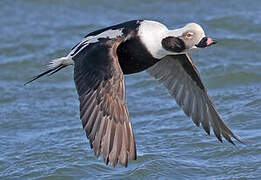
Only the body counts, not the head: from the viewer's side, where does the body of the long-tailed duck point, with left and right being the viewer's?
facing the viewer and to the right of the viewer
